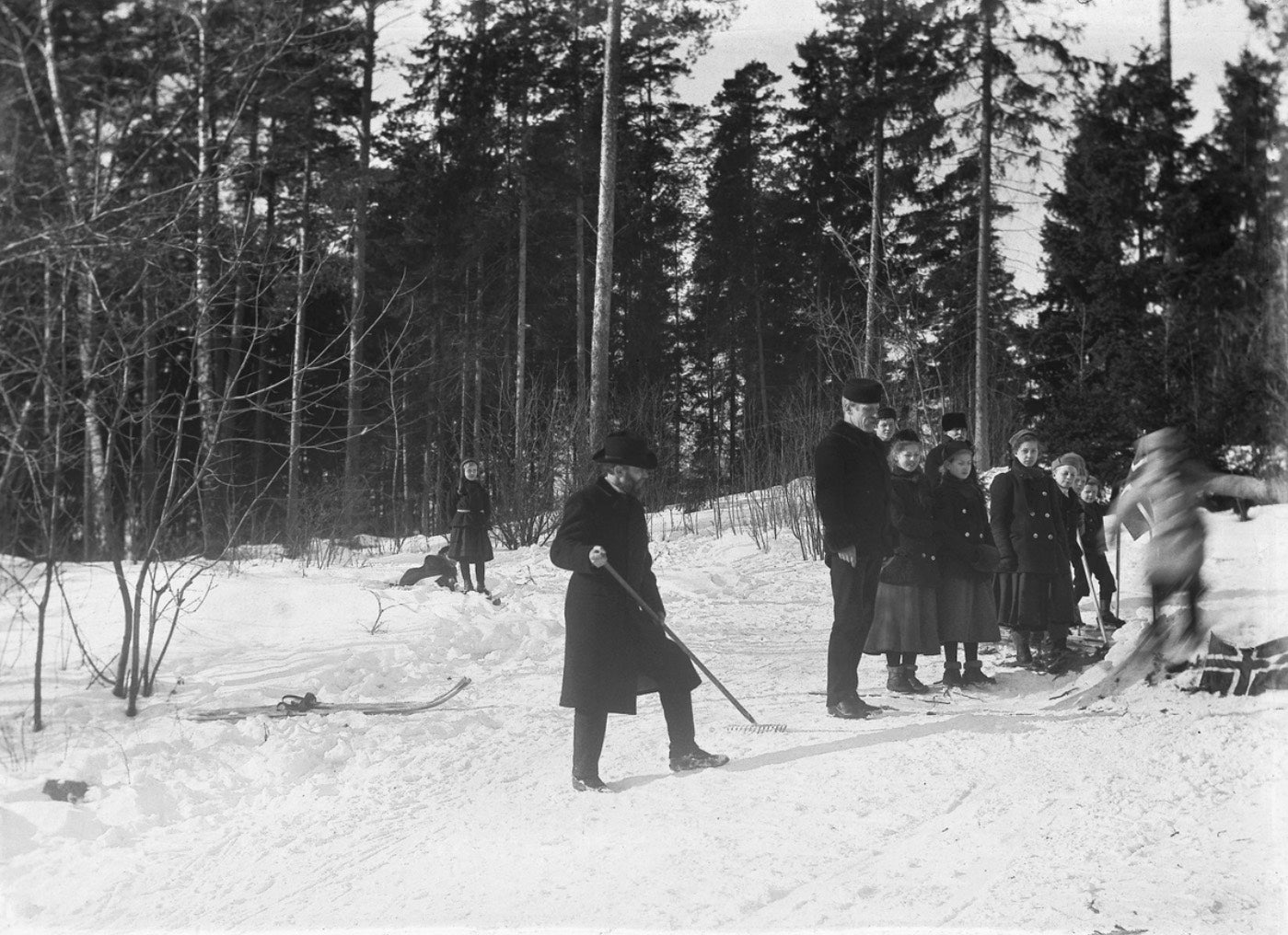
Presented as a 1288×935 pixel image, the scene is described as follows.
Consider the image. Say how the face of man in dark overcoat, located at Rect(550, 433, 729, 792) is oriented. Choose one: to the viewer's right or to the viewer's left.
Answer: to the viewer's right

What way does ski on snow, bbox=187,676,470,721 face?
to the viewer's right

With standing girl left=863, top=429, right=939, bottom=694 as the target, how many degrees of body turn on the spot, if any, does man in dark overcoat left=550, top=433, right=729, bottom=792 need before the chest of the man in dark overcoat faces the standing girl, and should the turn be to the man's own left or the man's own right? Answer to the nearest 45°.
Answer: approximately 45° to the man's own left

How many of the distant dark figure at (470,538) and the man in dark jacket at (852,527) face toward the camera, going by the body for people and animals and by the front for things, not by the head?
1

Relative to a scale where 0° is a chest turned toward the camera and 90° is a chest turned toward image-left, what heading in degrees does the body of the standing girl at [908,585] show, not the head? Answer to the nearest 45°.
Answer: approximately 315°

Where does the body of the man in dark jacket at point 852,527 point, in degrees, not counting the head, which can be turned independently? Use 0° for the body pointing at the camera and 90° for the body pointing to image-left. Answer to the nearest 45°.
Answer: approximately 270°

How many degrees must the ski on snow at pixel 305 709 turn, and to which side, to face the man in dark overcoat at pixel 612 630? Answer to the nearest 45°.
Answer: approximately 45° to its right

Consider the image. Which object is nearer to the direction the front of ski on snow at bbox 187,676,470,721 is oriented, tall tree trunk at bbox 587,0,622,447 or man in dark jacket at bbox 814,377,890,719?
the man in dark jacket

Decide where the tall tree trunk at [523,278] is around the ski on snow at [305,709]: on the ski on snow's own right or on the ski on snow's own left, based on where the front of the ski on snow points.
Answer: on the ski on snow's own left

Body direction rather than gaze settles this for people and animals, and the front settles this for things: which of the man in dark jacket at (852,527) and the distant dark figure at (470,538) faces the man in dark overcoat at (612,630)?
the distant dark figure

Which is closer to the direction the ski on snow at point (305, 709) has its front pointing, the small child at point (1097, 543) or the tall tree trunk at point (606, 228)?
the small child
